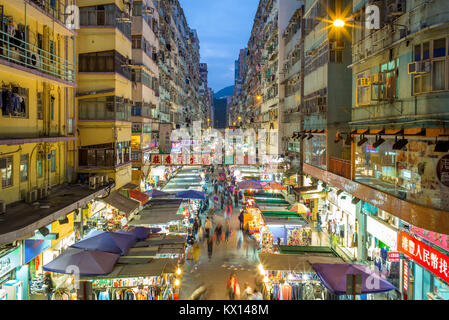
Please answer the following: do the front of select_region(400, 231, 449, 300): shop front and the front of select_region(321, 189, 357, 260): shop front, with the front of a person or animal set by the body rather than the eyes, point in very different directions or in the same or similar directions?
same or similar directions

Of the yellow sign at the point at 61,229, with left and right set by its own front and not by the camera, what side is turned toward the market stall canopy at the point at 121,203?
left

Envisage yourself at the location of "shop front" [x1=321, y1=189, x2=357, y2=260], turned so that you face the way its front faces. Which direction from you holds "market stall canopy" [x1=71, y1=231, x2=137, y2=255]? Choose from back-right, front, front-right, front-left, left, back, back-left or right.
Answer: front

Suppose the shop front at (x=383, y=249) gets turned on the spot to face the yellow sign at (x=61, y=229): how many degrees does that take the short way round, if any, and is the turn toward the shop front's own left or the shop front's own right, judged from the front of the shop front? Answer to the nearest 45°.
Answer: approximately 45° to the shop front's own right

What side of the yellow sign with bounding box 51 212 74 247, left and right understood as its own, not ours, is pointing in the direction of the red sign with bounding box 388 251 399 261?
front

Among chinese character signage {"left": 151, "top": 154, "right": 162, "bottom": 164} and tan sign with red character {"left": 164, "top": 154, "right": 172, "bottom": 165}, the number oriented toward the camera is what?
2

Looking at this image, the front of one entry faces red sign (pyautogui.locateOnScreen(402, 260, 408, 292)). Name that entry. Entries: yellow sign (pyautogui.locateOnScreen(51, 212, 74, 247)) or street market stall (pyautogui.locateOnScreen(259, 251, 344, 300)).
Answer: the yellow sign

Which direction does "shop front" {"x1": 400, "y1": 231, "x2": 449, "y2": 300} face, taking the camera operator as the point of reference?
facing the viewer and to the left of the viewer

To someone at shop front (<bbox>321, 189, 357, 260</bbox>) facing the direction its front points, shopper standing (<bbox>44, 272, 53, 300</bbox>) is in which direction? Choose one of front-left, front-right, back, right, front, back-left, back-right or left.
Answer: front

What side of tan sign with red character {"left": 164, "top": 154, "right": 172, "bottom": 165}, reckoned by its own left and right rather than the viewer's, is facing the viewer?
front

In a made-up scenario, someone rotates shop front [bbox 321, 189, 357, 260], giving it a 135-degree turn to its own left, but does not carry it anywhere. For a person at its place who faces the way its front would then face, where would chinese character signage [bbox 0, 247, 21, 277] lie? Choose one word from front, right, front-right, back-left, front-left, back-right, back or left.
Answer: back-right
